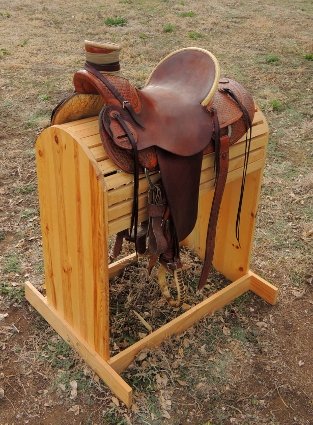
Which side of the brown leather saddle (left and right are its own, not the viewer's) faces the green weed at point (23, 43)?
right

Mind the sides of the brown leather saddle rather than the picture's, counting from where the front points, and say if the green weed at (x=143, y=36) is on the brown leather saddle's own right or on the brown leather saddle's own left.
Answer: on the brown leather saddle's own right

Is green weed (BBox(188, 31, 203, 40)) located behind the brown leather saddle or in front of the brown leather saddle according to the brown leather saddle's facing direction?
behind

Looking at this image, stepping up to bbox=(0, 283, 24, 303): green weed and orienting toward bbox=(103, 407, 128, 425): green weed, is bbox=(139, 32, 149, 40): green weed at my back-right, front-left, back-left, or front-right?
back-left

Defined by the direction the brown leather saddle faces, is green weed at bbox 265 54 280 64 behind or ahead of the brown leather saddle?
behind

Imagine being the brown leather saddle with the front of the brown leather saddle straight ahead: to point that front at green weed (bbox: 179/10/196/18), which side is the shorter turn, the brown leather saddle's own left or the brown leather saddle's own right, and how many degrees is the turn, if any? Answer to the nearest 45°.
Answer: approximately 135° to the brown leather saddle's own right

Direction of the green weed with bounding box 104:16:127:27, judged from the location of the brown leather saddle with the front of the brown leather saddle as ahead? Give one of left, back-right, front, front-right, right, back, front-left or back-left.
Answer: back-right

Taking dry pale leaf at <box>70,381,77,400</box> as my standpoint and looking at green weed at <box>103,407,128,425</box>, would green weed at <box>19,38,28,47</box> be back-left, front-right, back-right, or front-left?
back-left

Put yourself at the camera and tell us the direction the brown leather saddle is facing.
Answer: facing the viewer and to the left of the viewer
